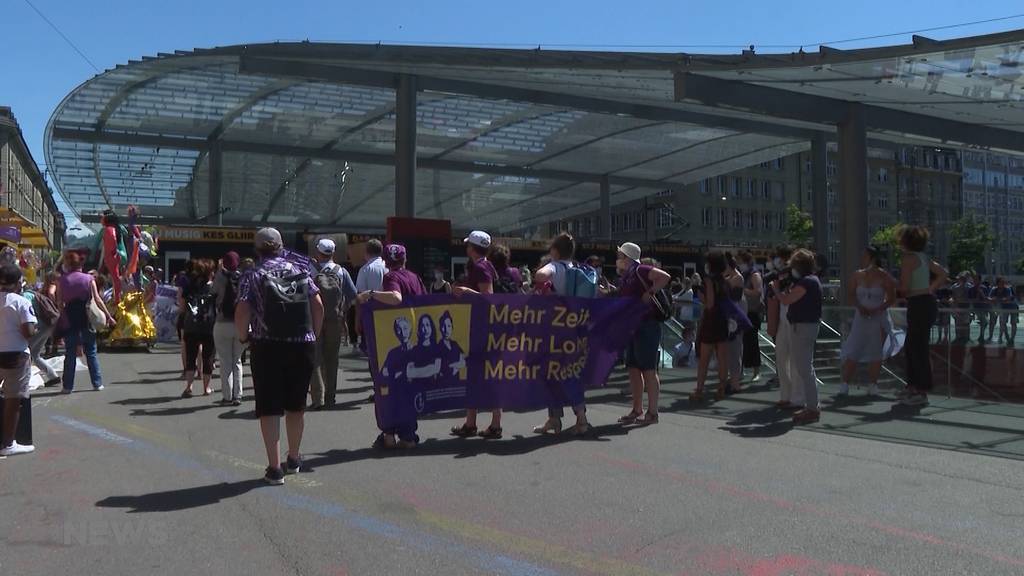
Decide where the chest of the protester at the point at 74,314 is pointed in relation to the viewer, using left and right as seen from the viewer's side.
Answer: facing away from the viewer

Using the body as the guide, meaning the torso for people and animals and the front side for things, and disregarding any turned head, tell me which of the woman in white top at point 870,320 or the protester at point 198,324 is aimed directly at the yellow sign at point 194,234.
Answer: the protester

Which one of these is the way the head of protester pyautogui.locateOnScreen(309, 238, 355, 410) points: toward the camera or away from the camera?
away from the camera

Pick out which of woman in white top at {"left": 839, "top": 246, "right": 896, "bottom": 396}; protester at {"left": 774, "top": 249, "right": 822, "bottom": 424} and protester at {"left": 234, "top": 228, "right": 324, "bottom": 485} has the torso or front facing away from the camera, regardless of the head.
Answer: protester at {"left": 234, "top": 228, "right": 324, "bottom": 485}

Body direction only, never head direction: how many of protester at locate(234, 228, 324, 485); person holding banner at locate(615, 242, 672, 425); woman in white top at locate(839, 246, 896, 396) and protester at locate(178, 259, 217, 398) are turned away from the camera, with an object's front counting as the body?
2

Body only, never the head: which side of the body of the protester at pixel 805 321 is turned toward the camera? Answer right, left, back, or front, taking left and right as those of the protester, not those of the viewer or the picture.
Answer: left

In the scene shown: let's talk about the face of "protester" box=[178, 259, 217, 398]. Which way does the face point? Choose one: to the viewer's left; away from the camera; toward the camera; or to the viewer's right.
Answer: away from the camera

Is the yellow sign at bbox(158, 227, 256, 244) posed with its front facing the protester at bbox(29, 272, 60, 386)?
yes

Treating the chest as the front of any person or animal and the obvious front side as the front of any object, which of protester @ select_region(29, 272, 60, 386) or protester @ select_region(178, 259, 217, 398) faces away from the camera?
protester @ select_region(178, 259, 217, 398)

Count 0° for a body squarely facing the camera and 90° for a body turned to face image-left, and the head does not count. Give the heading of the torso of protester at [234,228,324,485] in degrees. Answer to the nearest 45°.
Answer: approximately 180°

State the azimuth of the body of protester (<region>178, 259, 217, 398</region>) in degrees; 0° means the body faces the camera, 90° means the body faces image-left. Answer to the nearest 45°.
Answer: approximately 180°
